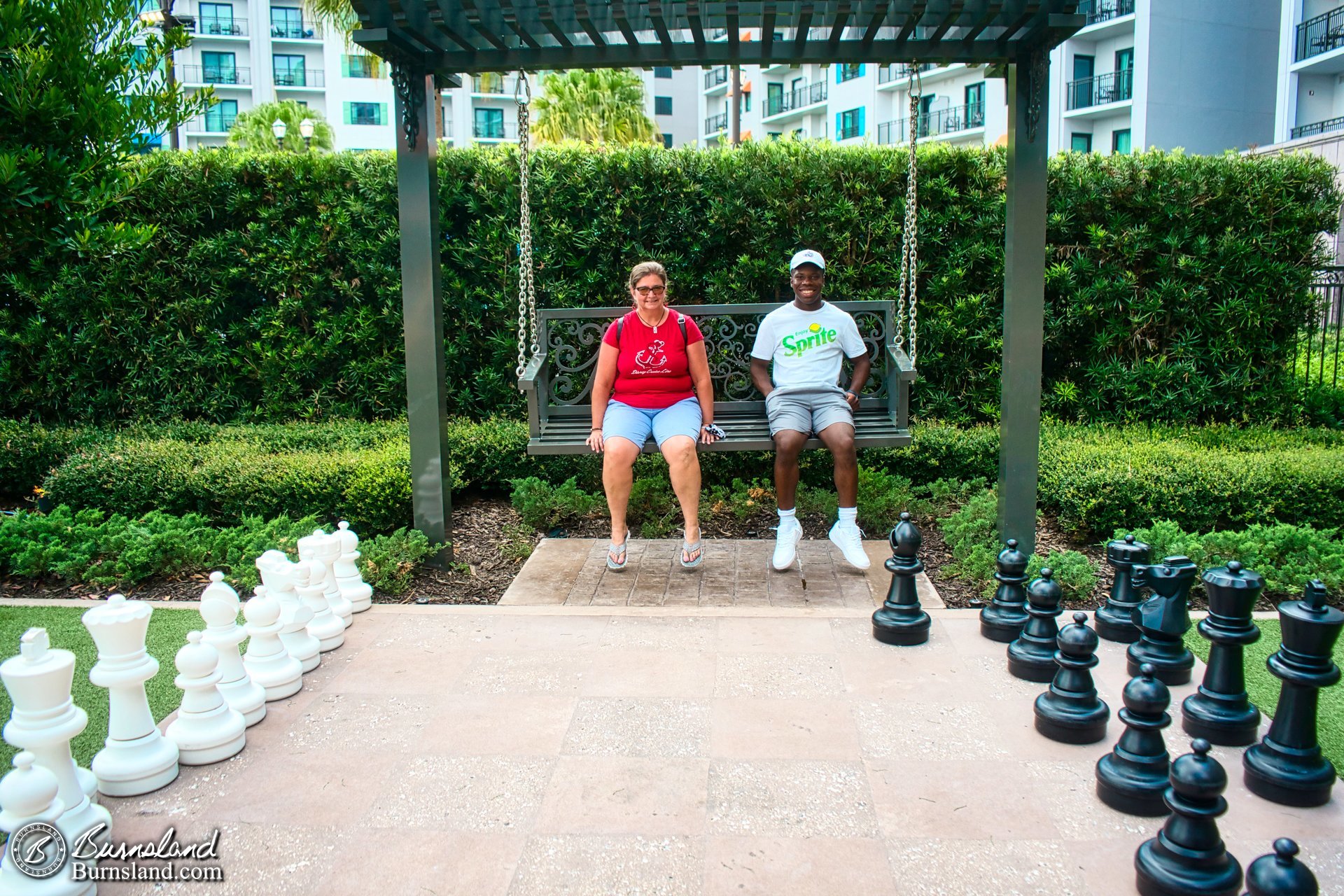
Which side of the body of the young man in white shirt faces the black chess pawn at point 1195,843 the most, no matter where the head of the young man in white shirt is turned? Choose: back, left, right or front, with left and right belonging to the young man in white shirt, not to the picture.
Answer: front

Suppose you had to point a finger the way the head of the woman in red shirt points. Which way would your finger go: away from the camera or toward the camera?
toward the camera

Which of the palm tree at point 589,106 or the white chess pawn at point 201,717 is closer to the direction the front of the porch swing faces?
the white chess pawn

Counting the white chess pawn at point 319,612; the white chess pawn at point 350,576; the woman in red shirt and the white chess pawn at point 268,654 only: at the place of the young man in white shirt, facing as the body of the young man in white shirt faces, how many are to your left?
0

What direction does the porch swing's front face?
toward the camera

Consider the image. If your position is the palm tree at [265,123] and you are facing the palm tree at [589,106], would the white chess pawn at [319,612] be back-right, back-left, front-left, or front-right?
front-right

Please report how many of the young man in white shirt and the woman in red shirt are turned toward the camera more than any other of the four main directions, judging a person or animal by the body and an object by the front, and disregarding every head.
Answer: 2

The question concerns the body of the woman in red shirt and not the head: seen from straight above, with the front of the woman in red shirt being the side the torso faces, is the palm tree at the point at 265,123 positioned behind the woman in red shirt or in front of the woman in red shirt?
behind

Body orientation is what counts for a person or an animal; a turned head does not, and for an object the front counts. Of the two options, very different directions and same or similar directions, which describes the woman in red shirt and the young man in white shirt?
same or similar directions

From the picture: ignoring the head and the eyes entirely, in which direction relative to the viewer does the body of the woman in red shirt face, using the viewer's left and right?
facing the viewer

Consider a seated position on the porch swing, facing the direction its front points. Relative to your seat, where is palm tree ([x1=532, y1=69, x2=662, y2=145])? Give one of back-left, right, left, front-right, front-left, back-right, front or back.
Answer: back

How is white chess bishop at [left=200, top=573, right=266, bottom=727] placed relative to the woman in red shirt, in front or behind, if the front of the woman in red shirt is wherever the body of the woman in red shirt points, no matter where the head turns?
in front

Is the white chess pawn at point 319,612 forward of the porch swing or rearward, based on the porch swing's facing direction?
forward

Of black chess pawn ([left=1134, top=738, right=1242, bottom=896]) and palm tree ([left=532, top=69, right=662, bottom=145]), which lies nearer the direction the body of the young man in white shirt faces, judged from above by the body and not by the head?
the black chess pawn

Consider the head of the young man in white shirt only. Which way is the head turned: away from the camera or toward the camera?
toward the camera
